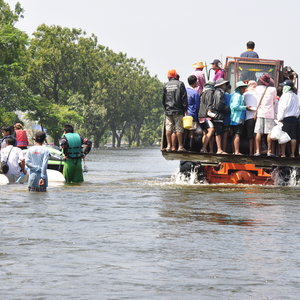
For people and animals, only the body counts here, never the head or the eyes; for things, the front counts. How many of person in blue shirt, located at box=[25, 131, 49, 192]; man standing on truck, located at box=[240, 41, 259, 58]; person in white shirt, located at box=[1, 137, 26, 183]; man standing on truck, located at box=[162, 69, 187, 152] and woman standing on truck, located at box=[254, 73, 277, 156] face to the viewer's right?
0

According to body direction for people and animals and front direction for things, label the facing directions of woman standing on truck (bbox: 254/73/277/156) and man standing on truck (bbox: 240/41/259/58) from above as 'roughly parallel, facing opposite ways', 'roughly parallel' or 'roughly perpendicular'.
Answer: roughly parallel

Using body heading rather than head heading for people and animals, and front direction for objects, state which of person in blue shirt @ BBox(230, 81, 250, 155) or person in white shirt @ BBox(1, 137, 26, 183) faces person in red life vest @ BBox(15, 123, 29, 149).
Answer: the person in white shirt

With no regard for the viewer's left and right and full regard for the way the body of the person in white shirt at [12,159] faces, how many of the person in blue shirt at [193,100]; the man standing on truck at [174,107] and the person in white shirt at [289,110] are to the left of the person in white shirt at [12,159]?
0

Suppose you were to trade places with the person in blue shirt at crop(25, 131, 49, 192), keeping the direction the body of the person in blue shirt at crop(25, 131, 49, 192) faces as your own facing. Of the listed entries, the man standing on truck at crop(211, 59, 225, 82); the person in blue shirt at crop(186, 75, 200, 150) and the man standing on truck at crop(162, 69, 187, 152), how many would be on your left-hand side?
0

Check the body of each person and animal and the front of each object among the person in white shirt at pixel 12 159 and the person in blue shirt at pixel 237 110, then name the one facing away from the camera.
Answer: the person in white shirt

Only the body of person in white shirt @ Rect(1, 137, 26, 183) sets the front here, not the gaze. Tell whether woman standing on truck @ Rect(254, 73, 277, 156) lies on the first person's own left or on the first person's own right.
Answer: on the first person's own right

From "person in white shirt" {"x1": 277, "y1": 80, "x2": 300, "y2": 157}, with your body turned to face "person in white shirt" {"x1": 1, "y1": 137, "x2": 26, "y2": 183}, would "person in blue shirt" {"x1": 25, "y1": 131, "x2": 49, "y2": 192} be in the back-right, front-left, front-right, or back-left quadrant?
front-left
